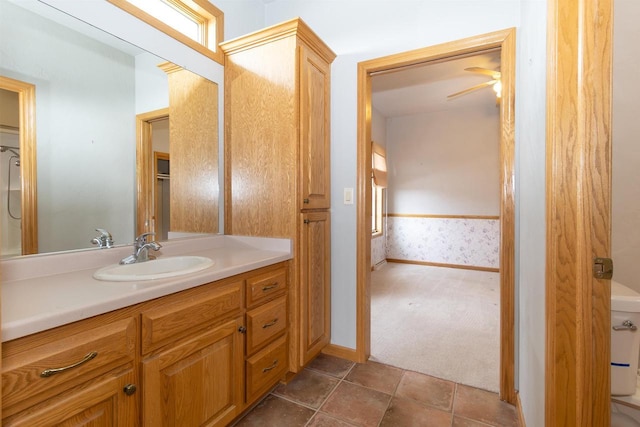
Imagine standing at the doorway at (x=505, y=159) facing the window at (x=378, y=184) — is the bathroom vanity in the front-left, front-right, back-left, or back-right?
back-left

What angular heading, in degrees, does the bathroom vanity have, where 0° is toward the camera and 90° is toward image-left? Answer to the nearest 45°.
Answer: approximately 315°

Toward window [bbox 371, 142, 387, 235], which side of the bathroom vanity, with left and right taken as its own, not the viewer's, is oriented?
left

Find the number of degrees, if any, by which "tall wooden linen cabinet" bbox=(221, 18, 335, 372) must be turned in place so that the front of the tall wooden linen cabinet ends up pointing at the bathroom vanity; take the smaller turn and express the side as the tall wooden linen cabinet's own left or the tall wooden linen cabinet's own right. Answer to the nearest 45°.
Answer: approximately 90° to the tall wooden linen cabinet's own right

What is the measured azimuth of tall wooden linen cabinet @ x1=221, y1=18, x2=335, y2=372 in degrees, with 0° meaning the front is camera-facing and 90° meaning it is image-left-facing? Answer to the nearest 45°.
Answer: approximately 315°

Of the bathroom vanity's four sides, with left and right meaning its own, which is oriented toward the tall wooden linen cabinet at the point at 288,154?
left

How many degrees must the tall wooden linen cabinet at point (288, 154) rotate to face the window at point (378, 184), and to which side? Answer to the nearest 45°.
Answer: approximately 90° to its left

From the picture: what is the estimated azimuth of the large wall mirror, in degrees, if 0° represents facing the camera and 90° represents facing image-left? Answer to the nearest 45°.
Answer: approximately 315°
